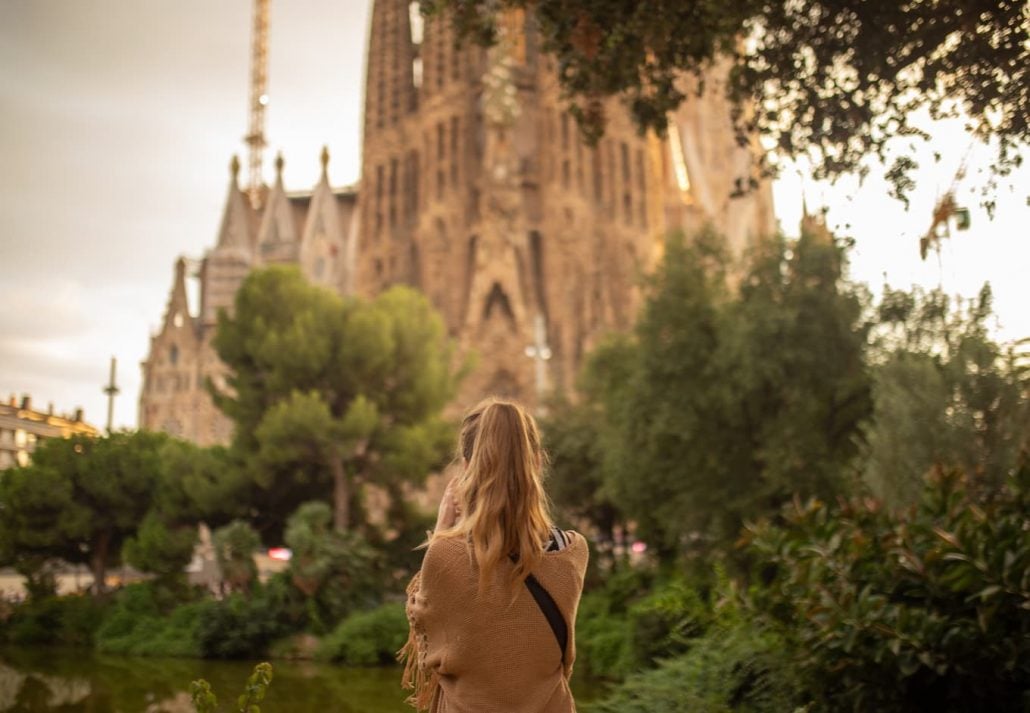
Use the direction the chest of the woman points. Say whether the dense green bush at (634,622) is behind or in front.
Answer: in front

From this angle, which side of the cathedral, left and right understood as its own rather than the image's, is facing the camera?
front

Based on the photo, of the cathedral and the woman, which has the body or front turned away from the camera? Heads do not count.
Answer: the woman

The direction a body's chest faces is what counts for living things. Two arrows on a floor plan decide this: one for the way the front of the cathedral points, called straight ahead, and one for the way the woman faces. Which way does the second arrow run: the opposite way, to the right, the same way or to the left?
the opposite way

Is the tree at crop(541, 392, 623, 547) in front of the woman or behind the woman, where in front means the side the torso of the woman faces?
in front

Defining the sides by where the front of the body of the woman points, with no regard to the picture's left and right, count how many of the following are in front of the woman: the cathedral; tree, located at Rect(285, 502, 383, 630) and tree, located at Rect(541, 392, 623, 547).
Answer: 3

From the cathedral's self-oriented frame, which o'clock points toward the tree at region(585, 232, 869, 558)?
The tree is roughly at 12 o'clock from the cathedral.

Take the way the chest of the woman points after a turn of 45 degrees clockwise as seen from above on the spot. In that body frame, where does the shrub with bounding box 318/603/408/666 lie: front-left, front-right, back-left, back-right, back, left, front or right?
front-left

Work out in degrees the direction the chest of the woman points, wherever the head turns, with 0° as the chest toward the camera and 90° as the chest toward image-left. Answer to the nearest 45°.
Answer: approximately 180°

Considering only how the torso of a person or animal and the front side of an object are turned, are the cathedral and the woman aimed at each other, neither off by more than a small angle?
yes

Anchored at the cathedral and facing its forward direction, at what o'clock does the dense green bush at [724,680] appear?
The dense green bush is roughly at 12 o'clock from the cathedral.

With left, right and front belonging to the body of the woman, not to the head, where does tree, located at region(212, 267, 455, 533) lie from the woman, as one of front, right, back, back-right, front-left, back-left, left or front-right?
front

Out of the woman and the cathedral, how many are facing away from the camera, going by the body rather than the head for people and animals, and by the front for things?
1

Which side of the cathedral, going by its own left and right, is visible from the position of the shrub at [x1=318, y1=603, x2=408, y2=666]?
front
